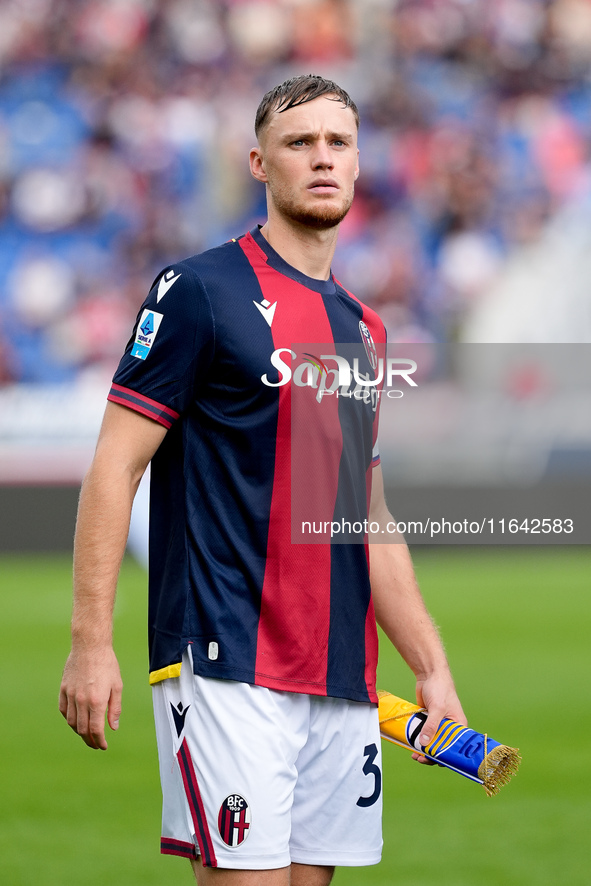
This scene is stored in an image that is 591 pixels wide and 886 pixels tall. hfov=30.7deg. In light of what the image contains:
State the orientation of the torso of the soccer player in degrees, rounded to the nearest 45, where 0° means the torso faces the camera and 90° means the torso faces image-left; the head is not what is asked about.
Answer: approximately 315°

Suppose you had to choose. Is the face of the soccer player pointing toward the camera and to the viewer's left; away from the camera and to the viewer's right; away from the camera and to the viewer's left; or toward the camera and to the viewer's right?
toward the camera and to the viewer's right
